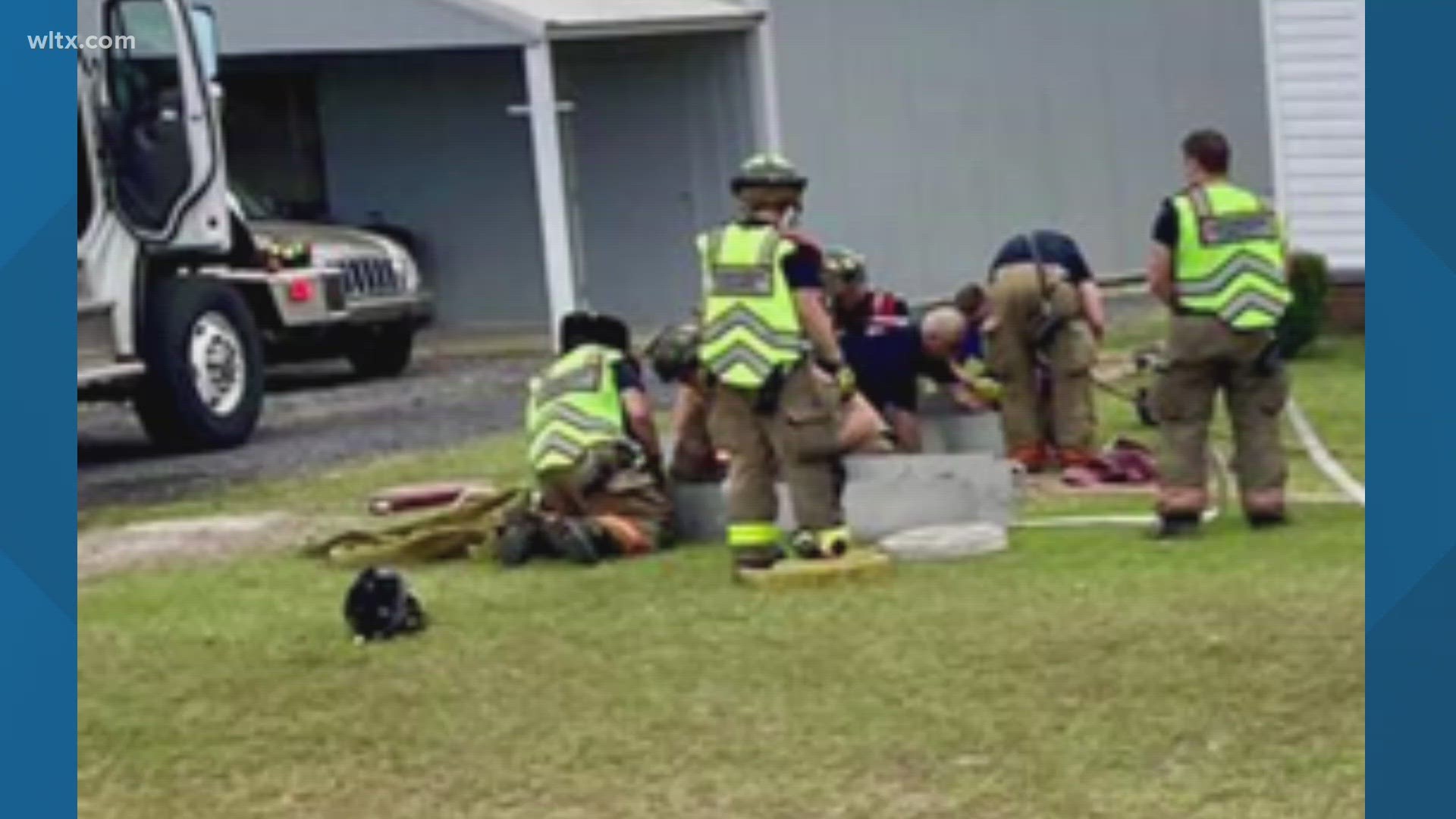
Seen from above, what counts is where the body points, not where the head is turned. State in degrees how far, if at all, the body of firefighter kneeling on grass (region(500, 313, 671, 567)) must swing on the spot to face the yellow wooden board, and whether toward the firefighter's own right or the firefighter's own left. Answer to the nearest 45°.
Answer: approximately 90° to the firefighter's own right

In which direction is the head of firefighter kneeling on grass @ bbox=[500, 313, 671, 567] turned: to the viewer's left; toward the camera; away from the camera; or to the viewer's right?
away from the camera

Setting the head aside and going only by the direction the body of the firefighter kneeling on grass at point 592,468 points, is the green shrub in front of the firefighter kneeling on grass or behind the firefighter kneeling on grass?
in front

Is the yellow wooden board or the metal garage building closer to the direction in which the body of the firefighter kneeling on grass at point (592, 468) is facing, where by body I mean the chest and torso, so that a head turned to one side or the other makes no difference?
the metal garage building

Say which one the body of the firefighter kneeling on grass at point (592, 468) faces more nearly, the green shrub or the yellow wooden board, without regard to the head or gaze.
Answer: the green shrub

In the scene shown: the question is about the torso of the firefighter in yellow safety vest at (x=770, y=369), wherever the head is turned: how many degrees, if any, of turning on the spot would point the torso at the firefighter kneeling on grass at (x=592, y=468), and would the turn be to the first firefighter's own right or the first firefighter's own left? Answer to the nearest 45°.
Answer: approximately 90° to the first firefighter's own left

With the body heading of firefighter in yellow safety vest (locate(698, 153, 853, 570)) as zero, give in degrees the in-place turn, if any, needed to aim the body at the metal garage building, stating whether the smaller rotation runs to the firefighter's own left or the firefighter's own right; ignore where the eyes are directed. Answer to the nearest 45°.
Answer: approximately 45° to the firefighter's own left

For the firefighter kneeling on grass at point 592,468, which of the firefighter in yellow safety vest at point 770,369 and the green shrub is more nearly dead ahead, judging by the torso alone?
the green shrub

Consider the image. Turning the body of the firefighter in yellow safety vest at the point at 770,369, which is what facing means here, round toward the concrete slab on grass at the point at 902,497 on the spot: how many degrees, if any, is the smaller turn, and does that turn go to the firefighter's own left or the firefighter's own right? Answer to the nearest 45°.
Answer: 0° — they already face it

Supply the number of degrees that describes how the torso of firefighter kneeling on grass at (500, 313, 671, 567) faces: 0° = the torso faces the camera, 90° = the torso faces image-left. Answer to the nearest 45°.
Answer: approximately 225°

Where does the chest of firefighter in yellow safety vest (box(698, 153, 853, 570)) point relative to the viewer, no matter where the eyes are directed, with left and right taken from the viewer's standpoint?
facing away from the viewer and to the right of the viewer

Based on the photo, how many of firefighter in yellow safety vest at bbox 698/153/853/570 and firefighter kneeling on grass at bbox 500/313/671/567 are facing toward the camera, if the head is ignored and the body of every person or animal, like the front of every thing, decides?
0

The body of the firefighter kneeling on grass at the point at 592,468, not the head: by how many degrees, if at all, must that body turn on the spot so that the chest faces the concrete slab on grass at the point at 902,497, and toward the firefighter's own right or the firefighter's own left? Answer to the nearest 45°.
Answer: approximately 45° to the firefighter's own right
